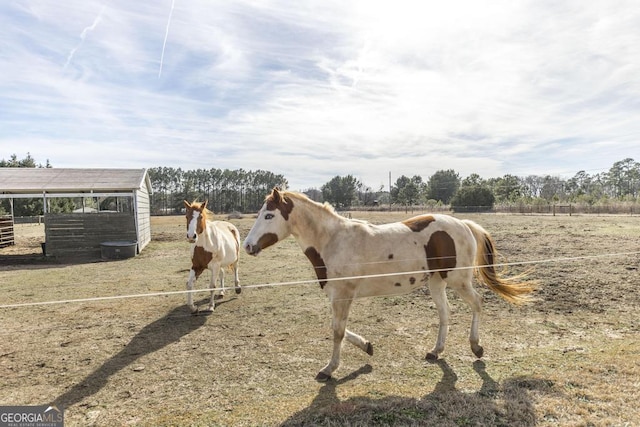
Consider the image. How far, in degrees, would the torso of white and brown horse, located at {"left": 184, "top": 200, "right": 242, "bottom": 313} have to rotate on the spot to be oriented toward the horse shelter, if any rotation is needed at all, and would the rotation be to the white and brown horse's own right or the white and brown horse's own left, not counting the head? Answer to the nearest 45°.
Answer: approximately 90° to the white and brown horse's own right

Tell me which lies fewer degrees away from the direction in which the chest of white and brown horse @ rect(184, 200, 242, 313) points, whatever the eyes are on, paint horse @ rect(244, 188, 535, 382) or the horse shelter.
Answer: the paint horse

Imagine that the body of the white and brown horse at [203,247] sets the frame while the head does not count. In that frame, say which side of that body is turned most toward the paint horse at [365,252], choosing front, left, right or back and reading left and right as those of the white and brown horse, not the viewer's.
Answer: left

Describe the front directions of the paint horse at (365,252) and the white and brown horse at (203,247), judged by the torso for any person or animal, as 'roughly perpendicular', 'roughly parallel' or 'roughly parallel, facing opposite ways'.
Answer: roughly perpendicular

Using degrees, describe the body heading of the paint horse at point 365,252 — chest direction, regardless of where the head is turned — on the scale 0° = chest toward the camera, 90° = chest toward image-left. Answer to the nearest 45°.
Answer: approximately 90°

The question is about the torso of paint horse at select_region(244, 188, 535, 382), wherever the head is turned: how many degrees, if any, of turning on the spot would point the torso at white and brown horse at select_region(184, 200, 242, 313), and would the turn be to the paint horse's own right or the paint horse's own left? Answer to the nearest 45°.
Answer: approximately 45° to the paint horse's own right

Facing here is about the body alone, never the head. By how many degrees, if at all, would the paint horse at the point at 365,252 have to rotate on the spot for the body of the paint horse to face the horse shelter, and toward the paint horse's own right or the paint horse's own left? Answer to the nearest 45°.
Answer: approximately 45° to the paint horse's own right

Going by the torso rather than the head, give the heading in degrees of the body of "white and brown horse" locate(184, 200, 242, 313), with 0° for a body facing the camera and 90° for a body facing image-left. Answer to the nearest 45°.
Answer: approximately 45°
